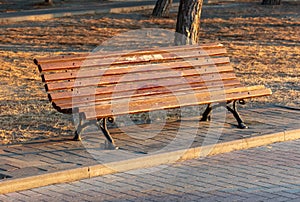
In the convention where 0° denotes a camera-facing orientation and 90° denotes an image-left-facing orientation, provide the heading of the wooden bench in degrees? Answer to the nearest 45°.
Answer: approximately 315°
